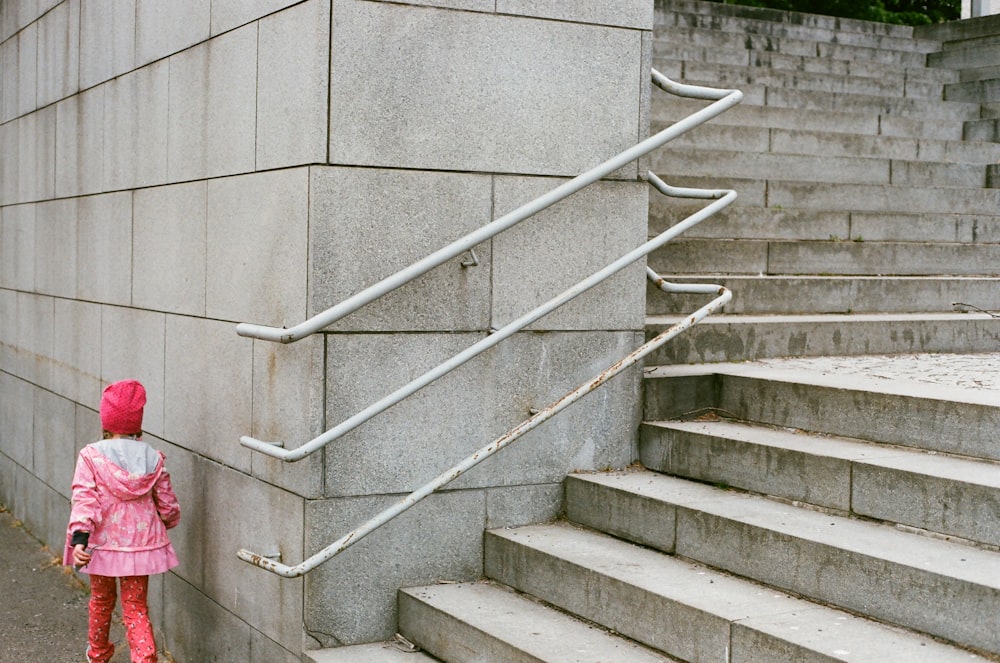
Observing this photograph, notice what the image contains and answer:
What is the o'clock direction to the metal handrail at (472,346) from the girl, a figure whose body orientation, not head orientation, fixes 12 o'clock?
The metal handrail is roughly at 4 o'clock from the girl.

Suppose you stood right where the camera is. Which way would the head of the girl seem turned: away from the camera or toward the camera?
away from the camera

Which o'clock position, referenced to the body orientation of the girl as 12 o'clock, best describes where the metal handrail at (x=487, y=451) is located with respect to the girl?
The metal handrail is roughly at 4 o'clock from the girl.

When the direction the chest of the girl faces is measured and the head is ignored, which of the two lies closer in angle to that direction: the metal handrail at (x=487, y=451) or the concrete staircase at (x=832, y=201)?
the concrete staircase

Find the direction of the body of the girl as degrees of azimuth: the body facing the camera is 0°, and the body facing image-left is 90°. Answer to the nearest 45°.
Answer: approximately 180°

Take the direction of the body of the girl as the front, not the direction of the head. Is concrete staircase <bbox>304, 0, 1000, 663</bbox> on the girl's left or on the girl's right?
on the girl's right

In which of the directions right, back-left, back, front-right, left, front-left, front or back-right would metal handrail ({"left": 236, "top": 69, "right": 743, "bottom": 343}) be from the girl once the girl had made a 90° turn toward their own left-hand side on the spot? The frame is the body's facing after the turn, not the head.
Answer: back-left
